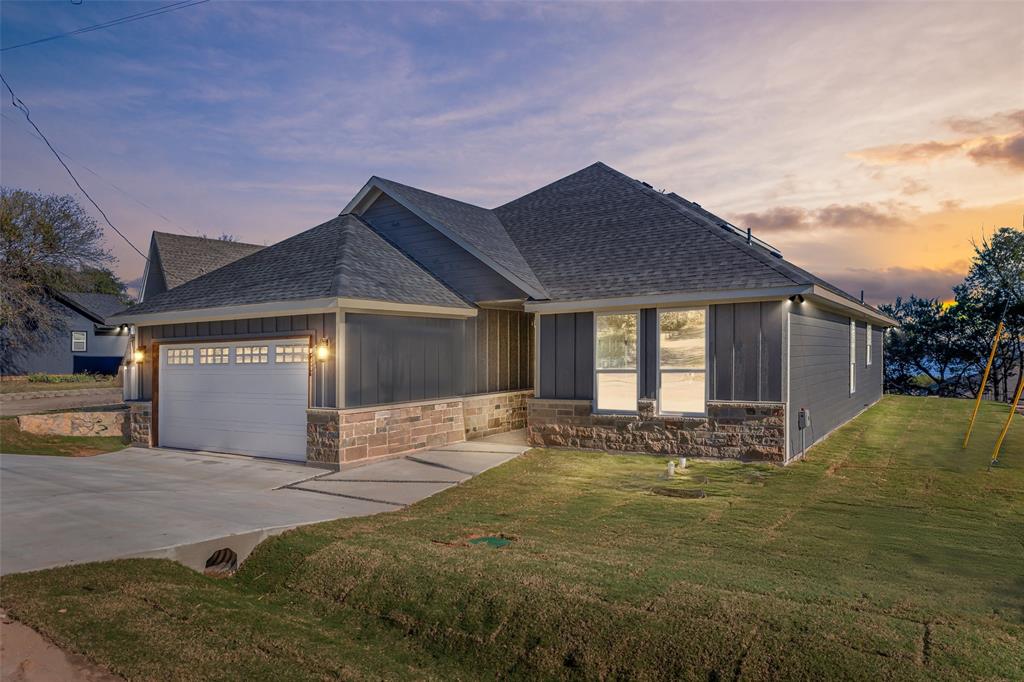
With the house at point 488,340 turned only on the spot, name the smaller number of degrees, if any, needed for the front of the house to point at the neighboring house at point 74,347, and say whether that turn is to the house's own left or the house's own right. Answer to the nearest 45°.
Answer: approximately 90° to the house's own right

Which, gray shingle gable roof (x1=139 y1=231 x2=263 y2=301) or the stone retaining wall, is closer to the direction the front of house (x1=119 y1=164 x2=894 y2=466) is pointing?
the stone retaining wall

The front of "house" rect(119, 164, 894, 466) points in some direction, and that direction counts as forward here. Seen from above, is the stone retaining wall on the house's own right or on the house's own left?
on the house's own right

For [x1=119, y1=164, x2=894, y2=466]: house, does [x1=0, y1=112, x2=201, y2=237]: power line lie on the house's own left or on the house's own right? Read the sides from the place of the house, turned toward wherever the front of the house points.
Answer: on the house's own right

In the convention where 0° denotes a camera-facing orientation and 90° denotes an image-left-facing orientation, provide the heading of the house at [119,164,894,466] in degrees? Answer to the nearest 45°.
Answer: approximately 45°

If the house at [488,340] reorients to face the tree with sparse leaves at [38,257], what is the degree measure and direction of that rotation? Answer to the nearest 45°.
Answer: approximately 90° to its right

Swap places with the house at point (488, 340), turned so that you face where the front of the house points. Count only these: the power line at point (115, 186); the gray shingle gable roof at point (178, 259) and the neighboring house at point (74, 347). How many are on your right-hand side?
3

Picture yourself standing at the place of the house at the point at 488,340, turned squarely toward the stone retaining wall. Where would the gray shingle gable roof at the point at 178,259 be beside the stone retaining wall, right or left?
right
